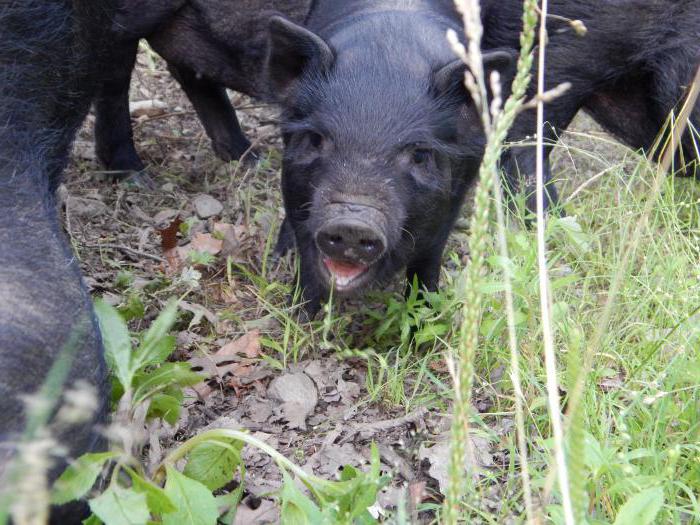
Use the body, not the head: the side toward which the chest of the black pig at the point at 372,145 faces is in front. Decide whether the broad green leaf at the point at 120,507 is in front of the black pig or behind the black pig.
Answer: in front

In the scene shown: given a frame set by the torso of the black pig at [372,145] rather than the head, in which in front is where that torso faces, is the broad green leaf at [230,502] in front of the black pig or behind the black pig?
in front

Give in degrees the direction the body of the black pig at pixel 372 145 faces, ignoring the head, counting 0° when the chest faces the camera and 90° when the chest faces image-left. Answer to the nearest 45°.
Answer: approximately 0°

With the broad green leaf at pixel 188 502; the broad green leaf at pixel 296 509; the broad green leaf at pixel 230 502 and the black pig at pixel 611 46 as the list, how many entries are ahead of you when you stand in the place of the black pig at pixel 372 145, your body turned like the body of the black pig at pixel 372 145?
3

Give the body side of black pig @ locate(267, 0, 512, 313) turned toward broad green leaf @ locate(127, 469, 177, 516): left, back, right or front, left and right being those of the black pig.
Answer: front

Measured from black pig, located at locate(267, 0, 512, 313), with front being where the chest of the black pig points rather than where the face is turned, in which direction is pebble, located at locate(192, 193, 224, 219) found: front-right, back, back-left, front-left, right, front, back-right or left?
back-right

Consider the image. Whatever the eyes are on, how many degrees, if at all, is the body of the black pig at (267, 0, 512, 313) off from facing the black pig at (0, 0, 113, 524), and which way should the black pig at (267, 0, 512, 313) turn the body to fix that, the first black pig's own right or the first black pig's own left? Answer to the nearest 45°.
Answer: approximately 45° to the first black pig's own right

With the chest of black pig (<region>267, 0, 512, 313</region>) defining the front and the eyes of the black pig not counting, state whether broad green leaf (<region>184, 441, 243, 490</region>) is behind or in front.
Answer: in front

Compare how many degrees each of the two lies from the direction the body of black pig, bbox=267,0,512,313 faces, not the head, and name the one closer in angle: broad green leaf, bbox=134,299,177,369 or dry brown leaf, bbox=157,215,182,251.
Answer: the broad green leaf

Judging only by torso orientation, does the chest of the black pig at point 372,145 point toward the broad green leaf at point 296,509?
yes

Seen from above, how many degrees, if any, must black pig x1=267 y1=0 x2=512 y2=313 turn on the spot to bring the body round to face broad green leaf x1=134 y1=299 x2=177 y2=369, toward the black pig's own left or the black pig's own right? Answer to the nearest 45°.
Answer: approximately 45° to the black pig's own right

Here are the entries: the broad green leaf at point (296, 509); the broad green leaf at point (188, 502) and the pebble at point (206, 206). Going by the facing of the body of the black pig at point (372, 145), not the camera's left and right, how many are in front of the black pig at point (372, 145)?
2

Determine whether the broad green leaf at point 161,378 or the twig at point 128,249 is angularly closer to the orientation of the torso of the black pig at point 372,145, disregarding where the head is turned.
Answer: the broad green leaf

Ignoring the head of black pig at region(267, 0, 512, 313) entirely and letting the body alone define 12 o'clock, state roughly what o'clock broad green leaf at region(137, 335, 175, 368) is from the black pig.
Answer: The broad green leaf is roughly at 1 o'clock from the black pig.

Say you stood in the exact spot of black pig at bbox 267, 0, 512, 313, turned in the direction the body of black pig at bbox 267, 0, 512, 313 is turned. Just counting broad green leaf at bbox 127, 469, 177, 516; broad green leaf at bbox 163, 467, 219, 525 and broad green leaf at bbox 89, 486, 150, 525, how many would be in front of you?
3
